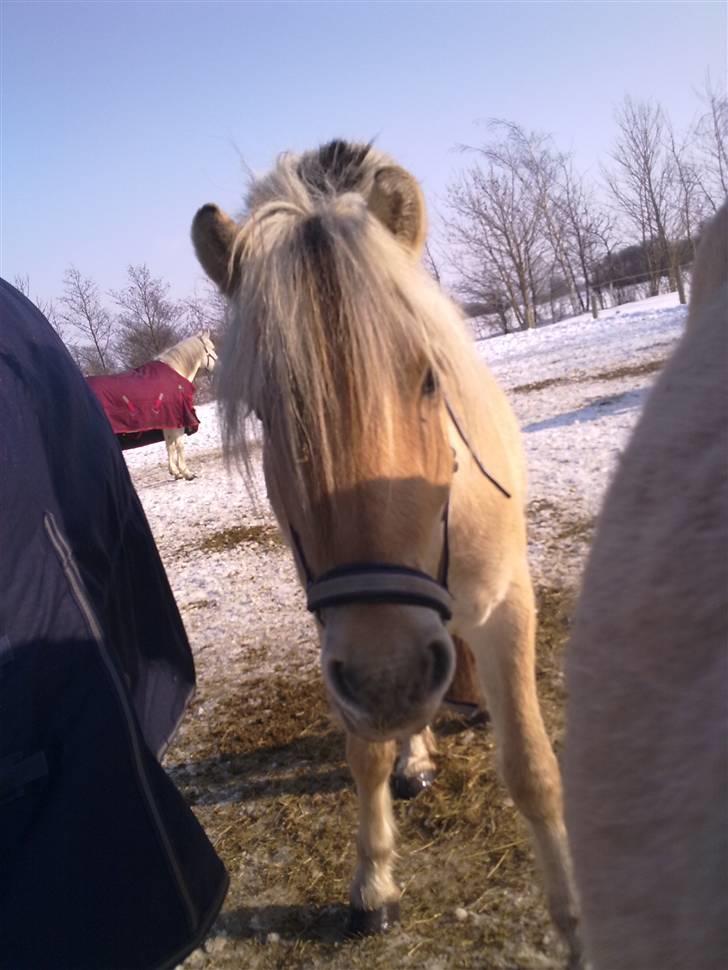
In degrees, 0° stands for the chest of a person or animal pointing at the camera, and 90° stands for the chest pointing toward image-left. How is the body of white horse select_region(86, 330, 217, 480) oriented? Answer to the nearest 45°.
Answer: approximately 270°

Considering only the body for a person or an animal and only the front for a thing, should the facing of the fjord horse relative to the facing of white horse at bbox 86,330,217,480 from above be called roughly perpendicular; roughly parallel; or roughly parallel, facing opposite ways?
roughly perpendicular

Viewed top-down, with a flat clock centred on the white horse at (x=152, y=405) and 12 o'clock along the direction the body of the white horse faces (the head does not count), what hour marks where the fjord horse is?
The fjord horse is roughly at 3 o'clock from the white horse.

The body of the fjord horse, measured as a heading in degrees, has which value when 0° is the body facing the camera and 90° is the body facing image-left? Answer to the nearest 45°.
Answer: approximately 0°

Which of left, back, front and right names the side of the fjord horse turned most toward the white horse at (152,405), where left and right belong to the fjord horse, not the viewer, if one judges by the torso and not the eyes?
back

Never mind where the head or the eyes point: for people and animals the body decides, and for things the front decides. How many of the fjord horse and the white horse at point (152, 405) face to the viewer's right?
1
